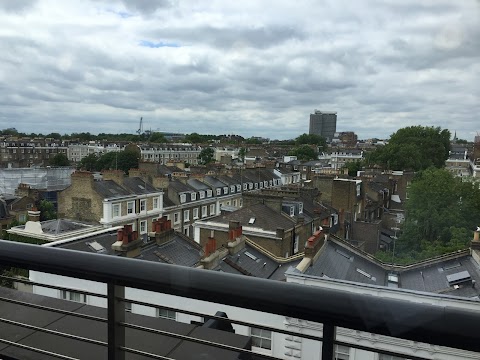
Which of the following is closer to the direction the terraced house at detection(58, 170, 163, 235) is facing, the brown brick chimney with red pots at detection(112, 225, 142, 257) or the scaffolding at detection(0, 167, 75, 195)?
the brown brick chimney with red pots

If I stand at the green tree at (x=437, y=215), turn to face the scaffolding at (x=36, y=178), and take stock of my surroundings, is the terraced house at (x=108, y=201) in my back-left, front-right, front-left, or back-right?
front-left

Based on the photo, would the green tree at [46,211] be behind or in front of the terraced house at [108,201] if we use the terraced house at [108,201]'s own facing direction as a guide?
behind

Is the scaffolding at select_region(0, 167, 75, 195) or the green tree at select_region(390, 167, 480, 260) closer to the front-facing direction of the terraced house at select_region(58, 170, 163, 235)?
the green tree

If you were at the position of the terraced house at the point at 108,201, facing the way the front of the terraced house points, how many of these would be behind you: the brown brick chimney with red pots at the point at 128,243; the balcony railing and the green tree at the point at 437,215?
0

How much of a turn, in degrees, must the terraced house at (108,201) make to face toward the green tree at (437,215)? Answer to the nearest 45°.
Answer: approximately 45° to its left

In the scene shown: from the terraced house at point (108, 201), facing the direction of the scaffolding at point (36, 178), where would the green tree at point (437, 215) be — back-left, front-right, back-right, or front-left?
back-right

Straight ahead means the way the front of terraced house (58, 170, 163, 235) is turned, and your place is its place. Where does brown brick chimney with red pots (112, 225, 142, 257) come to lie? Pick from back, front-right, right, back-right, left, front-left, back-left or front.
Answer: front-right

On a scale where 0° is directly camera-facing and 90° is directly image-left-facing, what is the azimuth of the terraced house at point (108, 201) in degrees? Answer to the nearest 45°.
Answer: approximately 315°

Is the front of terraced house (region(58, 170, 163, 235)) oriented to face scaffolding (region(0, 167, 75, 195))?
no

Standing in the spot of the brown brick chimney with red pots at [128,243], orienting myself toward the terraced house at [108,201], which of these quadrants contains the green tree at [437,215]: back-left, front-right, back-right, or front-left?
front-right

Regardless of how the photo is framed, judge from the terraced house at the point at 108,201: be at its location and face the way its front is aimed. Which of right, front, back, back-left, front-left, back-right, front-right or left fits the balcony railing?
front-right
